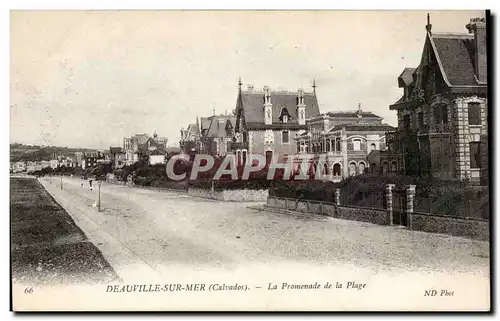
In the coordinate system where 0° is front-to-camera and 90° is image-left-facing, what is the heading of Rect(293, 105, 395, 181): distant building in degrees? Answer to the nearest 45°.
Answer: approximately 45°
